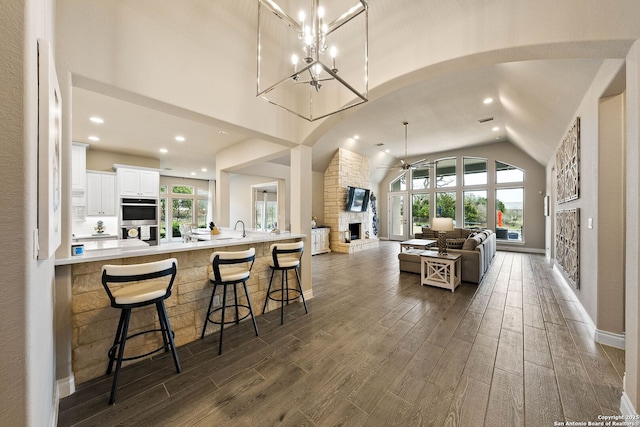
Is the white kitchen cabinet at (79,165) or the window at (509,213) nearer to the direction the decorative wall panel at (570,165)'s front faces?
the white kitchen cabinet

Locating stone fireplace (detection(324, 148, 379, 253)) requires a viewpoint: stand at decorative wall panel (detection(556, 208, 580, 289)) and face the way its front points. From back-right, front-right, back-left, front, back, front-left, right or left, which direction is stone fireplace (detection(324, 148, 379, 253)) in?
front-right

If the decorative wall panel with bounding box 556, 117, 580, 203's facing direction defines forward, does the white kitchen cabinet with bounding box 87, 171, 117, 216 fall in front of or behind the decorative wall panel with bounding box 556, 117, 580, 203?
in front

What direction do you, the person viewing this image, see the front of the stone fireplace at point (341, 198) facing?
facing the viewer and to the right of the viewer

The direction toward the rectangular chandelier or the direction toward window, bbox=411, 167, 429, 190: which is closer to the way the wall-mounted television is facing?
the rectangular chandelier

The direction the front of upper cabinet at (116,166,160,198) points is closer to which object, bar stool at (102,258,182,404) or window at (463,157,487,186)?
the bar stool

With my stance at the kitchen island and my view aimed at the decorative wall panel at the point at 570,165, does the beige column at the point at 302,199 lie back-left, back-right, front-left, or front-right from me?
front-left

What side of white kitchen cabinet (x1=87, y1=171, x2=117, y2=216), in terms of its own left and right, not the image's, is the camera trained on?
front

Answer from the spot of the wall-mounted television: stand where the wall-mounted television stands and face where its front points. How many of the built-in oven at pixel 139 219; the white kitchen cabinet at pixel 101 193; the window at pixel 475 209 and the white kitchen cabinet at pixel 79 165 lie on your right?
3

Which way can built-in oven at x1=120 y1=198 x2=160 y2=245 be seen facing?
toward the camera

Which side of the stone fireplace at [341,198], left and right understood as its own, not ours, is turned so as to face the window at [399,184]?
left

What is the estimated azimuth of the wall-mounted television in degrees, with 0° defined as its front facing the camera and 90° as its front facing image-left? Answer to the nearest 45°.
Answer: approximately 315°
